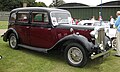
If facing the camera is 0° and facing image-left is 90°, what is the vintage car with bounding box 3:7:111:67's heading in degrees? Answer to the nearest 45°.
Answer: approximately 315°
